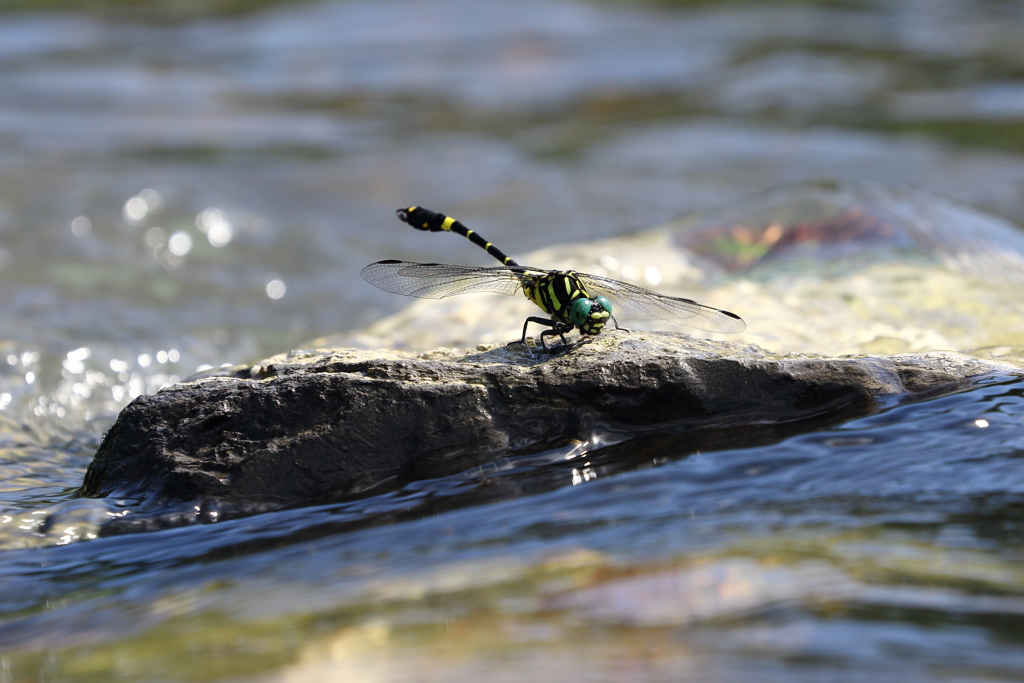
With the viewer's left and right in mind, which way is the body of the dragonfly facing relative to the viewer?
facing the viewer and to the right of the viewer
